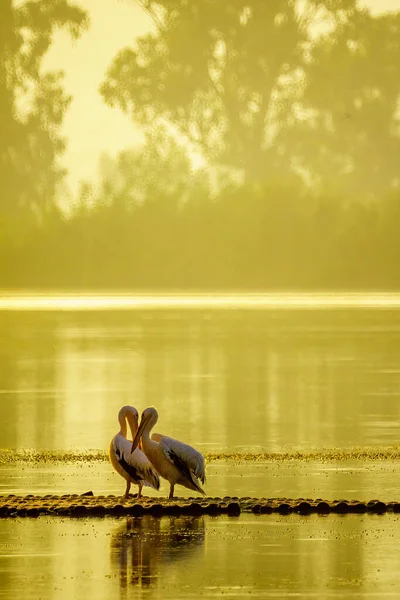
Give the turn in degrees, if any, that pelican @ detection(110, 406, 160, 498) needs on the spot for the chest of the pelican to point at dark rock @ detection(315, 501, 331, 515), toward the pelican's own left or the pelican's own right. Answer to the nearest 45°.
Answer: approximately 180°

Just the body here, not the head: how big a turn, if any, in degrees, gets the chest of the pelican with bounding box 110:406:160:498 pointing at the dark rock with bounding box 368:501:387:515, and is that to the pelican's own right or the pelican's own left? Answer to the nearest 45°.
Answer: approximately 180°

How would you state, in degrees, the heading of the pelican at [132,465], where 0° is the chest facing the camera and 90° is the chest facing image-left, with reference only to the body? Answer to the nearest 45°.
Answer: approximately 90°

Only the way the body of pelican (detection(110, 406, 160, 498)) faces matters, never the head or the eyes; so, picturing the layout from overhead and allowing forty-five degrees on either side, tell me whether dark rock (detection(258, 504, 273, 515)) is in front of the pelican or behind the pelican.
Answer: behind

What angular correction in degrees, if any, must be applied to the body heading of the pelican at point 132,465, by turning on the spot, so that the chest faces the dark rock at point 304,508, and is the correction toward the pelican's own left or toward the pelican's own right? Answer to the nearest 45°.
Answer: approximately 180°
